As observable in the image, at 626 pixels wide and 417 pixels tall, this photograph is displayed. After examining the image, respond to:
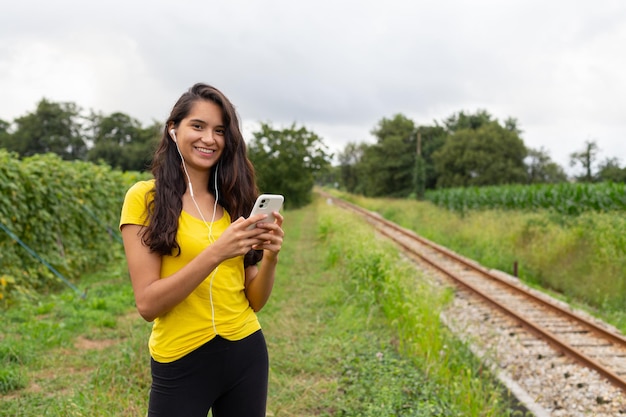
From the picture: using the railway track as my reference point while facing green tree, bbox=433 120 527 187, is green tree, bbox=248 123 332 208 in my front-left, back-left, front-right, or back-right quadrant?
front-left

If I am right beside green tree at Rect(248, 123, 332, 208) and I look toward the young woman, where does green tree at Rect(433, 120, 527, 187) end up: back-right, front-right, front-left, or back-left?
back-left

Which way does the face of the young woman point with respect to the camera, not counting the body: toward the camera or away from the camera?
toward the camera

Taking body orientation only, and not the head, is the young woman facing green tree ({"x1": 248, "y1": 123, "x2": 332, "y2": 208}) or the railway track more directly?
the railway track

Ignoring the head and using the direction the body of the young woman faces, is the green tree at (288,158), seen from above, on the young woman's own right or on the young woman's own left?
on the young woman's own left

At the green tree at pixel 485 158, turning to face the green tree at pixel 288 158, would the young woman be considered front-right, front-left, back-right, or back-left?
front-left

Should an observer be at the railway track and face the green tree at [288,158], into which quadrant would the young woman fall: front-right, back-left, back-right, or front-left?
back-left

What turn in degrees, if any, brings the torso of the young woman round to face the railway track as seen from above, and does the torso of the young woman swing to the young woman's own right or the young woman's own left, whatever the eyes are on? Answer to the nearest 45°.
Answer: approximately 90° to the young woman's own left

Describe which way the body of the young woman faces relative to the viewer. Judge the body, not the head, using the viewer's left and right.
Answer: facing the viewer and to the right of the viewer
